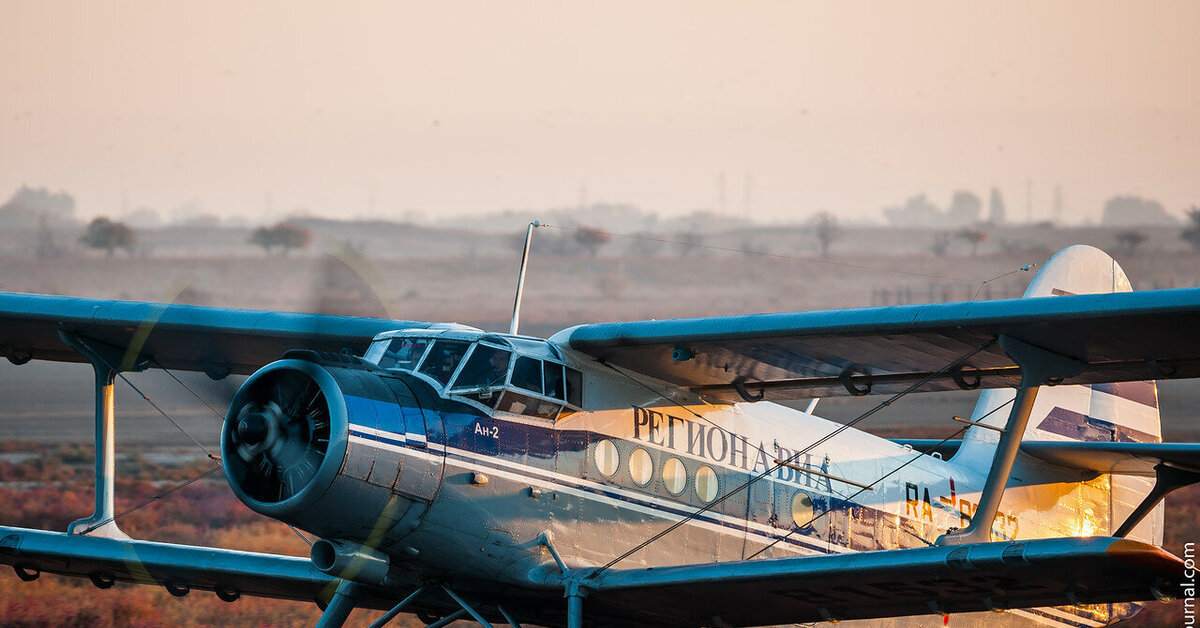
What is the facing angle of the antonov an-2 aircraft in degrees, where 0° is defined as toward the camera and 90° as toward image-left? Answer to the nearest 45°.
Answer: approximately 45°
